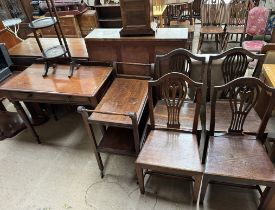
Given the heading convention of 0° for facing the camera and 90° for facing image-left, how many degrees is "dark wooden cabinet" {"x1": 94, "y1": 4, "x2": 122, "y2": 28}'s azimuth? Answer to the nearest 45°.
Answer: approximately 0°

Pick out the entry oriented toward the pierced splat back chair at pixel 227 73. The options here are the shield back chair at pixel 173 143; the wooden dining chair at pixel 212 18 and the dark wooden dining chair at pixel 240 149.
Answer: the wooden dining chair

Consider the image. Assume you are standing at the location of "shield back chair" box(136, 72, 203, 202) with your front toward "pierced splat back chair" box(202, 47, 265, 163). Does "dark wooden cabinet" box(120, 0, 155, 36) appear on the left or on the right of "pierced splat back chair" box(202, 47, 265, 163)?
left

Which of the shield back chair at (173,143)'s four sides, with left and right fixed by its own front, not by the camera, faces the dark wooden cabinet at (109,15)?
back

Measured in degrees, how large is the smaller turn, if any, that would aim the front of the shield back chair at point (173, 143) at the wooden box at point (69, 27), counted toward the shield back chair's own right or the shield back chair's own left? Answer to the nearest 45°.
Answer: approximately 135° to the shield back chair's own right

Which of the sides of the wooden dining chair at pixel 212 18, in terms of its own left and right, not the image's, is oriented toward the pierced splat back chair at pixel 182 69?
front

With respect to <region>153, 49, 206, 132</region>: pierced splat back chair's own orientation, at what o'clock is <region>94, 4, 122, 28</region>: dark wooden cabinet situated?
The dark wooden cabinet is roughly at 5 o'clock from the pierced splat back chair.

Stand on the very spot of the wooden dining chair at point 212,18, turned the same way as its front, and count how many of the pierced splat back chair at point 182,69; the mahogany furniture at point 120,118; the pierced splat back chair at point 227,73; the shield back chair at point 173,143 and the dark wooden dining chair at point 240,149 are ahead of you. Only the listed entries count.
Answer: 5

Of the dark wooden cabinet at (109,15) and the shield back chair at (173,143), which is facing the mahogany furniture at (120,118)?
the dark wooden cabinet

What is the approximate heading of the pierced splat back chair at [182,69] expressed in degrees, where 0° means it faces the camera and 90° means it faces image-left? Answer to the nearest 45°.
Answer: approximately 0°

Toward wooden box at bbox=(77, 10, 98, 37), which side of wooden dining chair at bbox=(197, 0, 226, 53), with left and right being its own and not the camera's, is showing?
right

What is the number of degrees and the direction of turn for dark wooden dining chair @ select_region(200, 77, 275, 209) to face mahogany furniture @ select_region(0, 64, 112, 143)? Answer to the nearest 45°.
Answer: approximately 90° to its right
